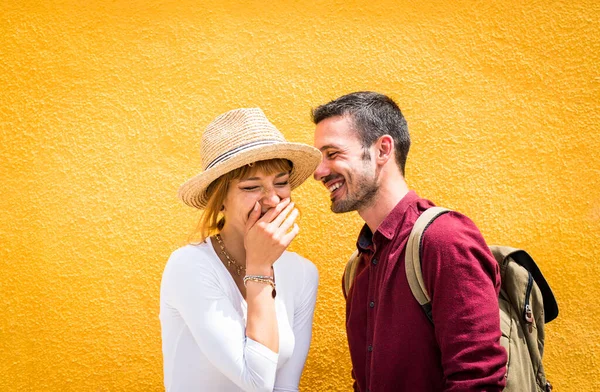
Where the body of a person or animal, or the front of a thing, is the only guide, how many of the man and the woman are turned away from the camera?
0

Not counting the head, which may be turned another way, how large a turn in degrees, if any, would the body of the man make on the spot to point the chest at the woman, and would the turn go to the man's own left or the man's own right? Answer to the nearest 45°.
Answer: approximately 45° to the man's own right

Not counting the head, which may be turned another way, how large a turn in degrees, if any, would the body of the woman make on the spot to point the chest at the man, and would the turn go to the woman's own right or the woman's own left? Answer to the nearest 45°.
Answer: approximately 45° to the woman's own left

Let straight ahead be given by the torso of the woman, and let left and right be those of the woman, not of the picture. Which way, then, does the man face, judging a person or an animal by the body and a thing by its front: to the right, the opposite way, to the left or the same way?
to the right

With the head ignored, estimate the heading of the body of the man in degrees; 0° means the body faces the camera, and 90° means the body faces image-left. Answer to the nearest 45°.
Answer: approximately 45°
